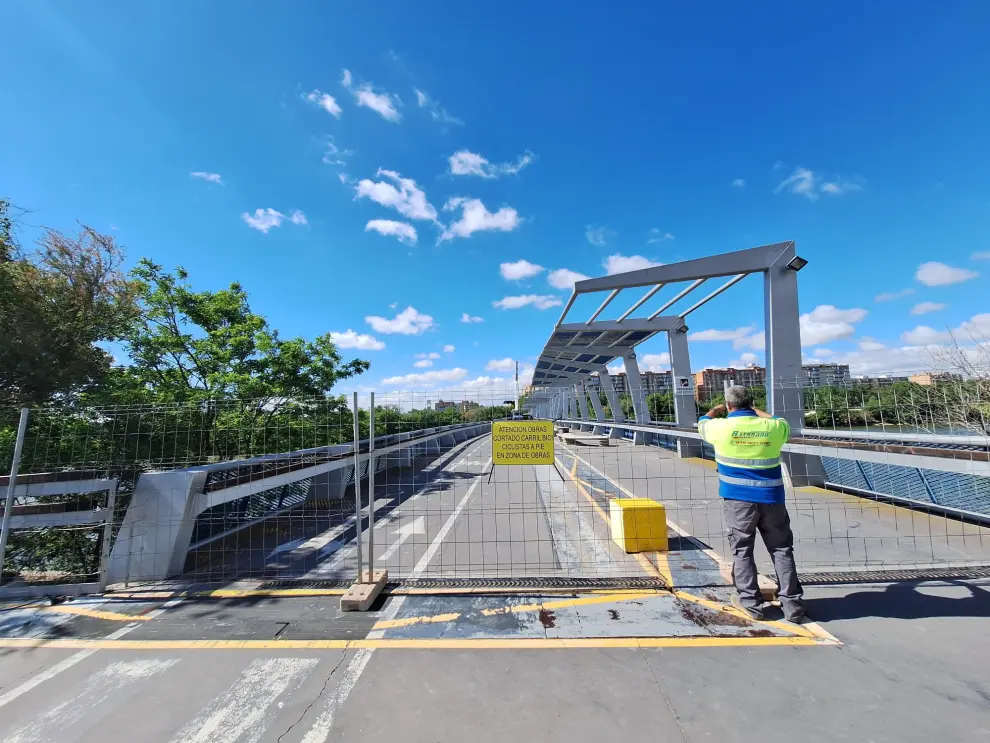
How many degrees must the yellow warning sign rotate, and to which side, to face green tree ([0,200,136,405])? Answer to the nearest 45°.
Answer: approximately 90° to its right

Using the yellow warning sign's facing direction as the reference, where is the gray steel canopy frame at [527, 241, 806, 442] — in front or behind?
behind

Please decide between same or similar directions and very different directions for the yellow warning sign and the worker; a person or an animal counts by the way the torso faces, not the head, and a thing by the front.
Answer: very different directions

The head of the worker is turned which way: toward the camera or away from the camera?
away from the camera

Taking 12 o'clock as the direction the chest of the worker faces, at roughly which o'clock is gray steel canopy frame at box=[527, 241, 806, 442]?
The gray steel canopy frame is roughly at 12 o'clock from the worker.

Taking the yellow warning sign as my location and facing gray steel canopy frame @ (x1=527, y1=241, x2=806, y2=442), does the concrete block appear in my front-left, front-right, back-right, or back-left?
back-left

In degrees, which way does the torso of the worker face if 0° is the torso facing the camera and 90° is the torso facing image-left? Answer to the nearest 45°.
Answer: approximately 180°

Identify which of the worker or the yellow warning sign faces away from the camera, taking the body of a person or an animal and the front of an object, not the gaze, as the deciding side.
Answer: the worker

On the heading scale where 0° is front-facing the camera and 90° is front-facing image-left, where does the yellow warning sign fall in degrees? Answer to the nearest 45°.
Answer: approximately 0°

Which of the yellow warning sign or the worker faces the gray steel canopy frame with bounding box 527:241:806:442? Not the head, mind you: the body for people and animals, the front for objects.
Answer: the worker

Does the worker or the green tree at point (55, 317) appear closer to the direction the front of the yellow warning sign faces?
the worker

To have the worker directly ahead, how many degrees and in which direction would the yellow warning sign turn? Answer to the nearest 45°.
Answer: approximately 45° to its left
